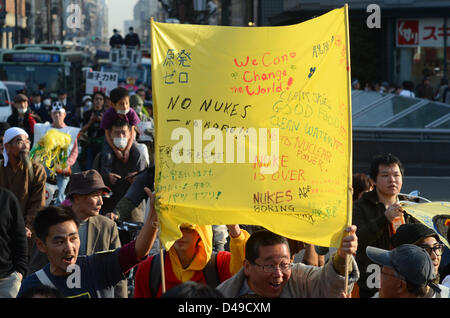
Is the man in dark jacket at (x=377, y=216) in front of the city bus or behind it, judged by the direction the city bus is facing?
in front

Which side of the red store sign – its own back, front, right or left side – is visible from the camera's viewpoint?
front

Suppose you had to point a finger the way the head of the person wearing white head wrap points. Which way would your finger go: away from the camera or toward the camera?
toward the camera

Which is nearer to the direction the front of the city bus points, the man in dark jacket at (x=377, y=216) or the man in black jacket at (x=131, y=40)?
the man in dark jacket

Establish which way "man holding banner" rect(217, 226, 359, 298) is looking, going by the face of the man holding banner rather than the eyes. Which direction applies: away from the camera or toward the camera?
toward the camera

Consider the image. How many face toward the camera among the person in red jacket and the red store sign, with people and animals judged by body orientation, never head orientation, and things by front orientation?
2

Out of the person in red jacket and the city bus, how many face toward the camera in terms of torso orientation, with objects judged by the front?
2

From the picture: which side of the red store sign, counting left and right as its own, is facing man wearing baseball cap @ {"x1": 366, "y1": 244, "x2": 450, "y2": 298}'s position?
front

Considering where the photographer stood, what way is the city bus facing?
facing the viewer

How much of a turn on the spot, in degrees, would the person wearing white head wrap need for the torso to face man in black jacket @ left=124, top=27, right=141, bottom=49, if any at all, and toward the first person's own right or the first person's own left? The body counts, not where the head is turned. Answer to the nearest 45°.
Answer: approximately 135° to the first person's own left

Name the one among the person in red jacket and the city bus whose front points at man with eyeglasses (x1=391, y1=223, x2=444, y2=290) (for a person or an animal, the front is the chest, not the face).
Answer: the city bus

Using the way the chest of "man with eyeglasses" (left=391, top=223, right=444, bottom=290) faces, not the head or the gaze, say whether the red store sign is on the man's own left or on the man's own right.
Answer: on the man's own left

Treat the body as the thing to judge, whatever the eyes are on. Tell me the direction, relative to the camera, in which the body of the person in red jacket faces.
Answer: toward the camera

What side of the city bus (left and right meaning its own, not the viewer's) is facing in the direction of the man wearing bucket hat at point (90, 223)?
front

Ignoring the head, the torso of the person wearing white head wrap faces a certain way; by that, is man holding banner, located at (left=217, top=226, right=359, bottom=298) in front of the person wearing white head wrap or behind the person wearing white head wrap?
in front

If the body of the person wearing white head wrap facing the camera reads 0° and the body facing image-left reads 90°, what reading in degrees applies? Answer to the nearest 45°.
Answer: approximately 315°

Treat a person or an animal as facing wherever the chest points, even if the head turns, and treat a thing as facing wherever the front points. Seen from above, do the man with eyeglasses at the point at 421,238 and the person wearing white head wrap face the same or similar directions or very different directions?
same or similar directions

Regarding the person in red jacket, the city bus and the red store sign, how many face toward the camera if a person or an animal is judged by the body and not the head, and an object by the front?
3

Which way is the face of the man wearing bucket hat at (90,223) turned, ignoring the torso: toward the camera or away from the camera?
toward the camera
